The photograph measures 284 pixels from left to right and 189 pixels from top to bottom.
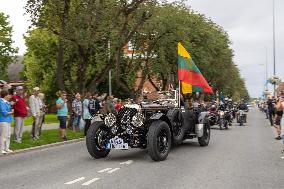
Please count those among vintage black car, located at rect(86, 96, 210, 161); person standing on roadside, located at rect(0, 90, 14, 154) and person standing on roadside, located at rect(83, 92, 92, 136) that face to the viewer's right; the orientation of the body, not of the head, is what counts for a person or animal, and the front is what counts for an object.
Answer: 2

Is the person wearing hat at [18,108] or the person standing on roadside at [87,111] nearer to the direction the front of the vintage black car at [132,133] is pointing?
the person wearing hat

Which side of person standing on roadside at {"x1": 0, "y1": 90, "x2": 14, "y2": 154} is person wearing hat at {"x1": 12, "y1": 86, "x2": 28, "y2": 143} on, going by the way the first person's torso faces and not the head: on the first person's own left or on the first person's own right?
on the first person's own left

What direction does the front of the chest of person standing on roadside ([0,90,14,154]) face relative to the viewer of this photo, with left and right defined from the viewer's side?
facing to the right of the viewer

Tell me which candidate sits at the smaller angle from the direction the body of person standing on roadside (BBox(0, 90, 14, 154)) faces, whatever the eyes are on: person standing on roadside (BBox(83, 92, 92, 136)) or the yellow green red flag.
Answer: the yellow green red flag

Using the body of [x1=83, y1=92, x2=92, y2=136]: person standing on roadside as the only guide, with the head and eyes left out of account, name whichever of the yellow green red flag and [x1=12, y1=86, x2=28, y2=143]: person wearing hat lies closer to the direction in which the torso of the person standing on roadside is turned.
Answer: the yellow green red flag

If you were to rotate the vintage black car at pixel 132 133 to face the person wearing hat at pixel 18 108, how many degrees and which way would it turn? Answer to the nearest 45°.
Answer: approximately 90° to its right

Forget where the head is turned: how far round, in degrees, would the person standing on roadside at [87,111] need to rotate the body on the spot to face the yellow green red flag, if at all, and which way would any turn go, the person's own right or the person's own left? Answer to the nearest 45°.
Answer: approximately 45° to the person's own right

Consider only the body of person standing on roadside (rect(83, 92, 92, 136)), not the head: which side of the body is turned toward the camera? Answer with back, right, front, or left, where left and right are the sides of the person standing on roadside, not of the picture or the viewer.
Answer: right
